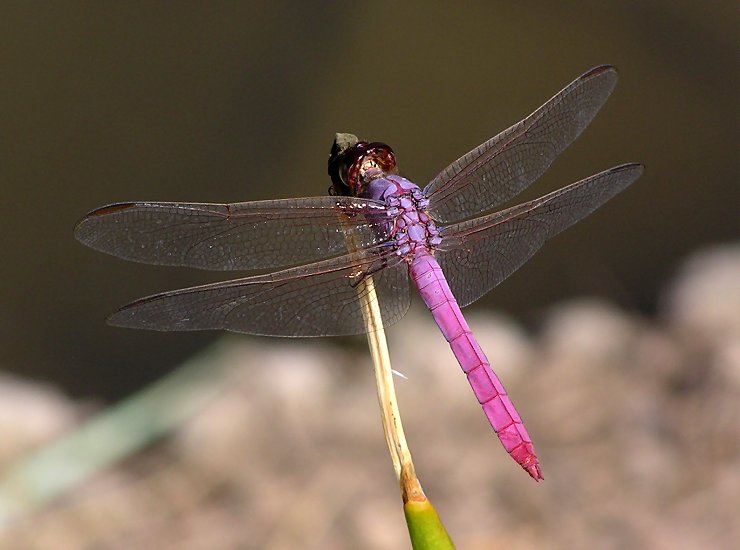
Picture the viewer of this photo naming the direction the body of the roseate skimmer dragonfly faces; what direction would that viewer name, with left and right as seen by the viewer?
facing away from the viewer and to the left of the viewer
